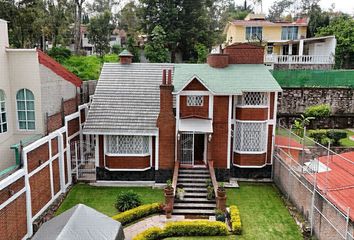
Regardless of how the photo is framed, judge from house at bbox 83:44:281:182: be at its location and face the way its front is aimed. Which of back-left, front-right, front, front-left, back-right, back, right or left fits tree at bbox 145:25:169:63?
back

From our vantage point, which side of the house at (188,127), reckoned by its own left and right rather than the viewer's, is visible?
front

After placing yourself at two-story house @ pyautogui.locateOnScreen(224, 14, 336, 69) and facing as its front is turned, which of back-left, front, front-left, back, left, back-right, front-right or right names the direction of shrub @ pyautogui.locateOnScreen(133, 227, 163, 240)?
front

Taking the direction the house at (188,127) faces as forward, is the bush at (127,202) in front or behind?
in front

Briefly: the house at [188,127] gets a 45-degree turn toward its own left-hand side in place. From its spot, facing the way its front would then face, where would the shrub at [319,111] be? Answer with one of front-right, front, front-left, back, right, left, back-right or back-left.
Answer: left

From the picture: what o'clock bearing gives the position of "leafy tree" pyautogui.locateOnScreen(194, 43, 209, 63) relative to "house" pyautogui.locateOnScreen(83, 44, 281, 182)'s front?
The leafy tree is roughly at 6 o'clock from the house.

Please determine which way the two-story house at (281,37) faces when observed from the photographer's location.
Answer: facing the viewer

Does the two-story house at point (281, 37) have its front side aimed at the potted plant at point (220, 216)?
yes

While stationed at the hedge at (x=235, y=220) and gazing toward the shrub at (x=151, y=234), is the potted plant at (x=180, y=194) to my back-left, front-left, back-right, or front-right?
front-right

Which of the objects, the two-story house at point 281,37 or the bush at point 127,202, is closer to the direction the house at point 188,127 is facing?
the bush

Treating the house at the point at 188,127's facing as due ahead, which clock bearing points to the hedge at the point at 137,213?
The hedge is roughly at 1 o'clock from the house.

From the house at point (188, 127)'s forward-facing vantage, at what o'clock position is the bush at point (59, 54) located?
The bush is roughly at 5 o'clock from the house.

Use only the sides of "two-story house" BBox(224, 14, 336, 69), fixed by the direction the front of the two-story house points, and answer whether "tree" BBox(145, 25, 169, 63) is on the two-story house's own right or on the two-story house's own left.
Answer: on the two-story house's own right

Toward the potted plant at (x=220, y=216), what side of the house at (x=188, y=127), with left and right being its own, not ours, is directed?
front

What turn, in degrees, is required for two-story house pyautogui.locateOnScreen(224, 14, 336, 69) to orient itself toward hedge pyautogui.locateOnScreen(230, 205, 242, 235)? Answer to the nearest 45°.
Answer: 0° — it already faces it

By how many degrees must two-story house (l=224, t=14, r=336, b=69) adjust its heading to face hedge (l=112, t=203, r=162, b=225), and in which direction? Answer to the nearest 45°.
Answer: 0° — it already faces it

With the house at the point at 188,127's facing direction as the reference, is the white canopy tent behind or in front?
in front

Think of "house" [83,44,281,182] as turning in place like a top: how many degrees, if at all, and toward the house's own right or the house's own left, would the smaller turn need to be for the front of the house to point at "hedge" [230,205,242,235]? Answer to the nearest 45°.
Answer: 0° — it already faces it
